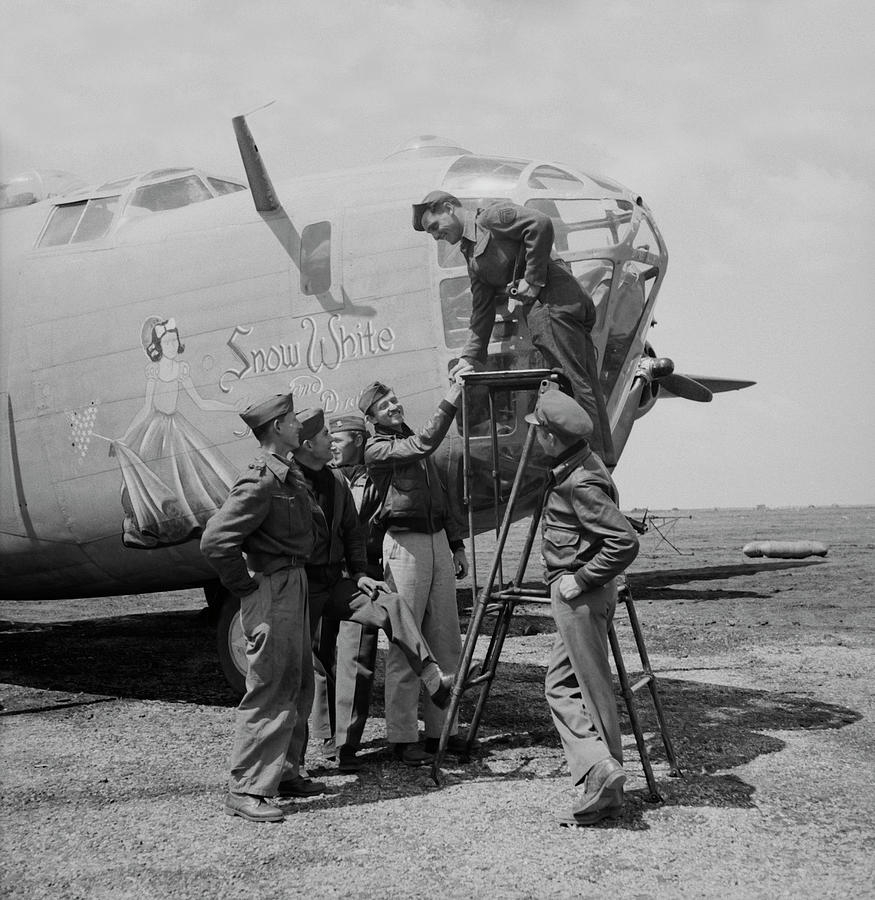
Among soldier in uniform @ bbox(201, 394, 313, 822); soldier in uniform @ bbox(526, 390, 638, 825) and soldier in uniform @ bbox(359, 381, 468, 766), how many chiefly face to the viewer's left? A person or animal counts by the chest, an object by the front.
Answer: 1

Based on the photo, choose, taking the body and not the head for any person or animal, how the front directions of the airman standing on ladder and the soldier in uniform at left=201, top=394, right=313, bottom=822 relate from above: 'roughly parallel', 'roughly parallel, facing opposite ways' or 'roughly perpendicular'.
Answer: roughly parallel, facing opposite ways

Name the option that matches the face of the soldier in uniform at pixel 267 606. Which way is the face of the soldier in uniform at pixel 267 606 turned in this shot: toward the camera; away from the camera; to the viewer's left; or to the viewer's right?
to the viewer's right

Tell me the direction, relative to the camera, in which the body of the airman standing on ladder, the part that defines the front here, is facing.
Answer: to the viewer's left

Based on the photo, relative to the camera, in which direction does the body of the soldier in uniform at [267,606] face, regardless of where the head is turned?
to the viewer's right

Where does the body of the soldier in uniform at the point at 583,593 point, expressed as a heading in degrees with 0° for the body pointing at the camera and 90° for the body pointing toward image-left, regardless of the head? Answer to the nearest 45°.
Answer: approximately 90°

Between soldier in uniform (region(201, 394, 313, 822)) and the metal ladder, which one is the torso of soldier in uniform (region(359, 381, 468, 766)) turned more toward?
the metal ladder

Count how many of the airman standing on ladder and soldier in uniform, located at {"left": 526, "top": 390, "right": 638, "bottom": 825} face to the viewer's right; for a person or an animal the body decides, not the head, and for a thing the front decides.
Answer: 0

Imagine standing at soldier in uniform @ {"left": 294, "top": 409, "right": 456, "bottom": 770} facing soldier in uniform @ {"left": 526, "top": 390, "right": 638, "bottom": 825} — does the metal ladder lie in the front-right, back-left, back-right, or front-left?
front-left

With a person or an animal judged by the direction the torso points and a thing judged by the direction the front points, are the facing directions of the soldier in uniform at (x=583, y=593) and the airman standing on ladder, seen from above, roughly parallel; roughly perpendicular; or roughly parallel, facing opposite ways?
roughly parallel

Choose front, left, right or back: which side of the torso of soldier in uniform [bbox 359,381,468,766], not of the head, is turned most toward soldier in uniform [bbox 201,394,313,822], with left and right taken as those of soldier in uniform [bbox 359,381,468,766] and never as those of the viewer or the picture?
right

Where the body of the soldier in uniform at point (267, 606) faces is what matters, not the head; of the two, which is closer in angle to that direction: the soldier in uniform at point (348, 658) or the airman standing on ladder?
the airman standing on ladder
